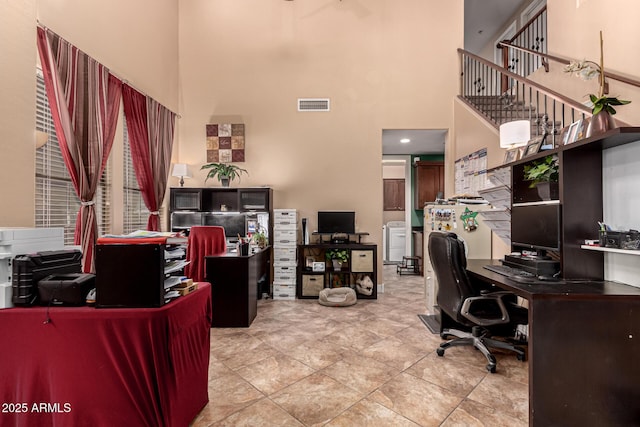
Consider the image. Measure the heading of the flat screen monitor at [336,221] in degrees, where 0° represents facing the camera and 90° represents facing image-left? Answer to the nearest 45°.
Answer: approximately 0°

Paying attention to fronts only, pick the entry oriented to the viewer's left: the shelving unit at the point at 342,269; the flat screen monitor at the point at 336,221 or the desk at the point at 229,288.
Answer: the desk

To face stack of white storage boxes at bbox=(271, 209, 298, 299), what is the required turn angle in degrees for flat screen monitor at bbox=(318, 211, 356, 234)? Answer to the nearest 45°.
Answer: approximately 90° to its right

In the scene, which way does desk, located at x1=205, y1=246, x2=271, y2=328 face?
to the viewer's left

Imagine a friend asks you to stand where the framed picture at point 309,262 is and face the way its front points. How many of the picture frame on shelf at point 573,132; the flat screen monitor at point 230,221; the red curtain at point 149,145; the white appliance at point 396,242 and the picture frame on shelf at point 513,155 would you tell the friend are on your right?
2

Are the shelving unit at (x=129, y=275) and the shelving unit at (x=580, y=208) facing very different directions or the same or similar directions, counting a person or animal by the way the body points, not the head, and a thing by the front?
very different directions

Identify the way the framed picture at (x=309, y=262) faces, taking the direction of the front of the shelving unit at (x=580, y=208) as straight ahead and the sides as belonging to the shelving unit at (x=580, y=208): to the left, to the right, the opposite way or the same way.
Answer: to the left

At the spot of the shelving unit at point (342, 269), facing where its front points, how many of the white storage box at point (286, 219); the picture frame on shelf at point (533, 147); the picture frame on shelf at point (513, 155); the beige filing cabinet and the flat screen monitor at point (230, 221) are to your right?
2

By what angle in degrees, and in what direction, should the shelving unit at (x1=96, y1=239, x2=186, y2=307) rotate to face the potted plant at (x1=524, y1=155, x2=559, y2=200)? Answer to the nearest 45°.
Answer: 0° — it already faces it
